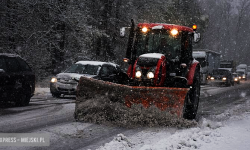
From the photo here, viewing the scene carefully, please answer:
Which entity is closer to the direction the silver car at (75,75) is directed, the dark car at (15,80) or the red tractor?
the dark car

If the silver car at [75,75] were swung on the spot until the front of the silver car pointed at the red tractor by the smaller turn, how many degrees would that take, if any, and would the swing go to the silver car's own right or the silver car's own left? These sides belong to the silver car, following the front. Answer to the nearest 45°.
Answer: approximately 90° to the silver car's own left

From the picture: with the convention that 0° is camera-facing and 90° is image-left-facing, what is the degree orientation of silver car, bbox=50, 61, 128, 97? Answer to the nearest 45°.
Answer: approximately 45°

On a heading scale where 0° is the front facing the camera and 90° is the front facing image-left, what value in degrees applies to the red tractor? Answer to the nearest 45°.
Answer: approximately 45°

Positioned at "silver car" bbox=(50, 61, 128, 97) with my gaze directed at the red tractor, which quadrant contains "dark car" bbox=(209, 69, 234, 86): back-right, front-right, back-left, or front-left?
back-left

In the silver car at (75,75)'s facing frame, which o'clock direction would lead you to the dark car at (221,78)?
The dark car is roughly at 6 o'clock from the silver car.

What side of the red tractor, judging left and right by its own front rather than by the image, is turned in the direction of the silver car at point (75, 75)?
right
